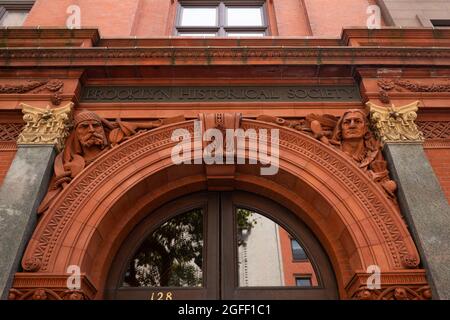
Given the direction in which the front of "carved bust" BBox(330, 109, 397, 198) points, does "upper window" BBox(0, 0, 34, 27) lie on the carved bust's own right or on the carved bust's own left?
on the carved bust's own right

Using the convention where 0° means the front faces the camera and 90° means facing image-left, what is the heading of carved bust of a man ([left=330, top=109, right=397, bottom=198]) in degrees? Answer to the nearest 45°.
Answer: approximately 0°
